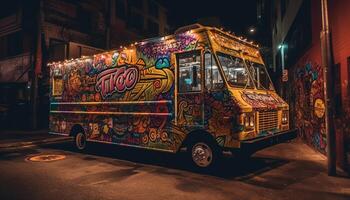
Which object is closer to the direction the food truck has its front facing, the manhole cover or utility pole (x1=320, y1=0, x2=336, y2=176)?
the utility pole

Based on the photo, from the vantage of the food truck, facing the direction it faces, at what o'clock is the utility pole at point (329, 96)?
The utility pole is roughly at 11 o'clock from the food truck.

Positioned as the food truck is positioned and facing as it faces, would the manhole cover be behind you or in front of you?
behind

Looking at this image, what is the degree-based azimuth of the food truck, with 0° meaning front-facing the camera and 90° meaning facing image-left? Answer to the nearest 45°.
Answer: approximately 315°
